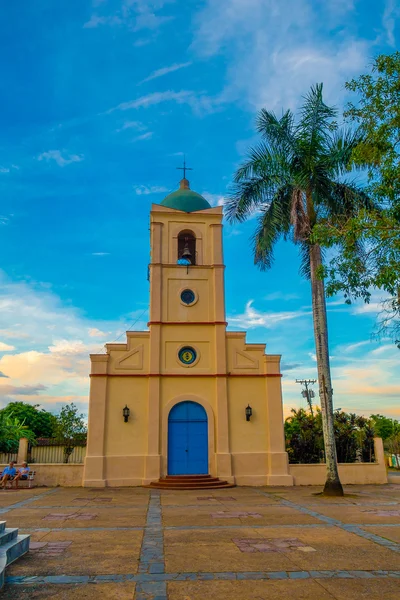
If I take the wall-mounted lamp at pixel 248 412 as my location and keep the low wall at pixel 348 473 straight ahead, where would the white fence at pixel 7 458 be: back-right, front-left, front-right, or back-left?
back-left

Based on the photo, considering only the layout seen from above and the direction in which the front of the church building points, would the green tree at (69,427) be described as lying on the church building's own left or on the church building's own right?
on the church building's own right

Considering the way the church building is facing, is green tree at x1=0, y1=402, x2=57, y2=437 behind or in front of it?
behind

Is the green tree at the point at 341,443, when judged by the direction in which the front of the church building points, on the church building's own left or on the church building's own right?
on the church building's own left

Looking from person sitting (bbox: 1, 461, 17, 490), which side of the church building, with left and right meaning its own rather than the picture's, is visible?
right

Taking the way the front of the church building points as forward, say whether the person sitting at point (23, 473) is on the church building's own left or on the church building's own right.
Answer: on the church building's own right

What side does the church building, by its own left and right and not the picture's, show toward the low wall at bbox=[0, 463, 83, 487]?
right

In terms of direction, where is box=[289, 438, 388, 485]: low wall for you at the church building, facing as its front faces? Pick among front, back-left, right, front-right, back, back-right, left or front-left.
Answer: left

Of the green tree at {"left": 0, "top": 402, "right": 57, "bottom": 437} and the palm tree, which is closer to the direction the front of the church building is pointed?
the palm tree

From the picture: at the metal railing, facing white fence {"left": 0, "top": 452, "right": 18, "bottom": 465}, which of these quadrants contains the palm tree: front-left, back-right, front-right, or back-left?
back-left

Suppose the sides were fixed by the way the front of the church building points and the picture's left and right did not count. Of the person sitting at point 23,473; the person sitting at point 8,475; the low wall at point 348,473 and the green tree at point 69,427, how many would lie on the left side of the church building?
1

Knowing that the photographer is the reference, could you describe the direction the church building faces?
facing the viewer

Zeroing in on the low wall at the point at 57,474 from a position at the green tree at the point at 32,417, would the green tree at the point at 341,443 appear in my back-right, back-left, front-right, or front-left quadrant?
front-left

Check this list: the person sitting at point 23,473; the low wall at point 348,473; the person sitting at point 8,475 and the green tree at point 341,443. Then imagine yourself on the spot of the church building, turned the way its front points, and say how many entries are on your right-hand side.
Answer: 2

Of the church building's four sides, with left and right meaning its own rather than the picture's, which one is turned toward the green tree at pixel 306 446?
left

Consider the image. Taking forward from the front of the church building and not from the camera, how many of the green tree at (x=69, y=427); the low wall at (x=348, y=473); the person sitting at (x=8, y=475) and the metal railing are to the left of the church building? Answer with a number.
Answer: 1

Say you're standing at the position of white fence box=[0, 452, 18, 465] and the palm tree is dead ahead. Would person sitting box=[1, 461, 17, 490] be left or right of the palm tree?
right

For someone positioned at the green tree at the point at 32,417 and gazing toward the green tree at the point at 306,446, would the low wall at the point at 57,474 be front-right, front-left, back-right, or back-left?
front-right
